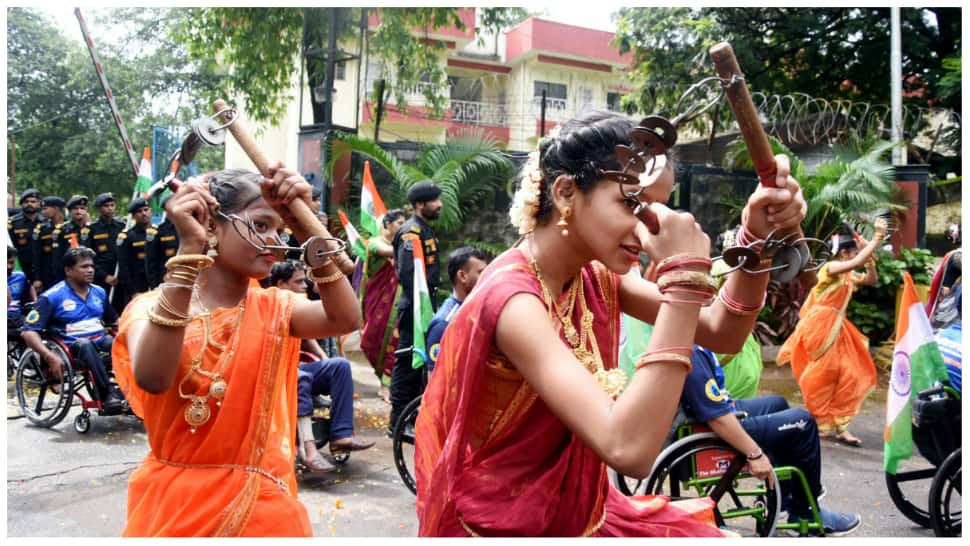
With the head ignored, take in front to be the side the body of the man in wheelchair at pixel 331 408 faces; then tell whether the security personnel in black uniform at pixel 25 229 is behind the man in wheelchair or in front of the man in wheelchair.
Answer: behind

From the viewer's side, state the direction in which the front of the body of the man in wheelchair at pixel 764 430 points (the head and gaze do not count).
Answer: to the viewer's right

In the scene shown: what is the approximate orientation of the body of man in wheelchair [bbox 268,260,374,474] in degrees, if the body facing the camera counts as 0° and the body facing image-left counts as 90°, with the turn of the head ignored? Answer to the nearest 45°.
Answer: approximately 315°

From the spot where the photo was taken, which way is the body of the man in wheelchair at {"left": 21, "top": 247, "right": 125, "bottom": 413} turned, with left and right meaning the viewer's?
facing the viewer and to the right of the viewer

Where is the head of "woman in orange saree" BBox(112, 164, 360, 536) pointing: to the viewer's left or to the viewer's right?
to the viewer's right
